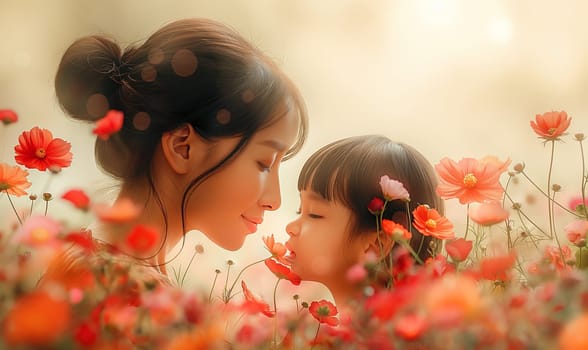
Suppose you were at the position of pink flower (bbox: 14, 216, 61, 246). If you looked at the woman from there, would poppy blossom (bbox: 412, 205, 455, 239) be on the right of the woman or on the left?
right

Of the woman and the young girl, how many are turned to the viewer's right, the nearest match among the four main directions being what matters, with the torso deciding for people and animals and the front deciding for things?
1

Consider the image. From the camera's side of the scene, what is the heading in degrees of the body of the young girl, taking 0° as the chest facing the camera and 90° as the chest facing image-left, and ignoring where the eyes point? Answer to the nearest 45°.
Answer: approximately 90°

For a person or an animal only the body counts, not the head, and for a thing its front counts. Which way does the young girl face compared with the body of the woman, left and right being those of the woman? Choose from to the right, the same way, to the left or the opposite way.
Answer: the opposite way

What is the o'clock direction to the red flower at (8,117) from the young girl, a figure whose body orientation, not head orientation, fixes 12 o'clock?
The red flower is roughly at 11 o'clock from the young girl.

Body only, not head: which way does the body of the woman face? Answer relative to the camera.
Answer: to the viewer's right
